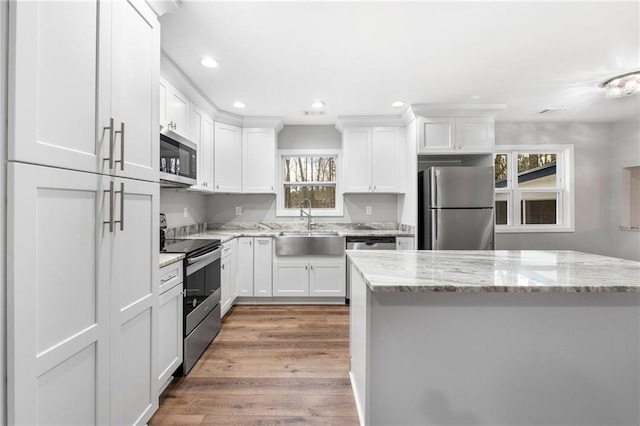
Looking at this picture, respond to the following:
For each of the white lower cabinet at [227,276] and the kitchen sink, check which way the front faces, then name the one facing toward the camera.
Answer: the kitchen sink

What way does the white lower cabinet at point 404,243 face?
toward the camera

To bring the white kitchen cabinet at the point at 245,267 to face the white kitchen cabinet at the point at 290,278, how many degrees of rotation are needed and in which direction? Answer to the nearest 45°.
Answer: approximately 90° to its left

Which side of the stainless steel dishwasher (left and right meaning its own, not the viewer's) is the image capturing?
front

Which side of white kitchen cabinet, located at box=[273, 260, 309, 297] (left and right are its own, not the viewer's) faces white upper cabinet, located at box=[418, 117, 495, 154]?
left

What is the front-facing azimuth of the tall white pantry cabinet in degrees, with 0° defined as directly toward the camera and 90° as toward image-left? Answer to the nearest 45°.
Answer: approximately 315°

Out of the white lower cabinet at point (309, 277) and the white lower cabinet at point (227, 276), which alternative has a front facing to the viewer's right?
the white lower cabinet at point (227, 276)

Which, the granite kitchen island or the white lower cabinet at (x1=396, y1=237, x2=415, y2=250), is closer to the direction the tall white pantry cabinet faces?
the granite kitchen island

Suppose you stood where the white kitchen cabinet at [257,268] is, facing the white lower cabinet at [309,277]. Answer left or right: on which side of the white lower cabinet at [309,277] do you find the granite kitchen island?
right

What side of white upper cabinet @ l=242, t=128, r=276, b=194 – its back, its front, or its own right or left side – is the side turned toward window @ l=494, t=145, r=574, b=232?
left

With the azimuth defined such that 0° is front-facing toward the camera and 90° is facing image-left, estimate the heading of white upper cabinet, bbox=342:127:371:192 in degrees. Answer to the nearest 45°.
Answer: approximately 0°

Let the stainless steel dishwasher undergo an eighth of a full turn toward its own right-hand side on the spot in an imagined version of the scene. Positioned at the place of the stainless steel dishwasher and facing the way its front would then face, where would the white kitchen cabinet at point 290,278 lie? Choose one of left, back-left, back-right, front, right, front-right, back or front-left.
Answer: front-right

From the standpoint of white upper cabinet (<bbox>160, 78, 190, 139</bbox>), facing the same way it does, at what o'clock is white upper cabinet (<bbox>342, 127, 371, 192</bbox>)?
white upper cabinet (<bbox>342, 127, 371, 192</bbox>) is roughly at 10 o'clock from white upper cabinet (<bbox>160, 78, 190, 139</bbox>).
